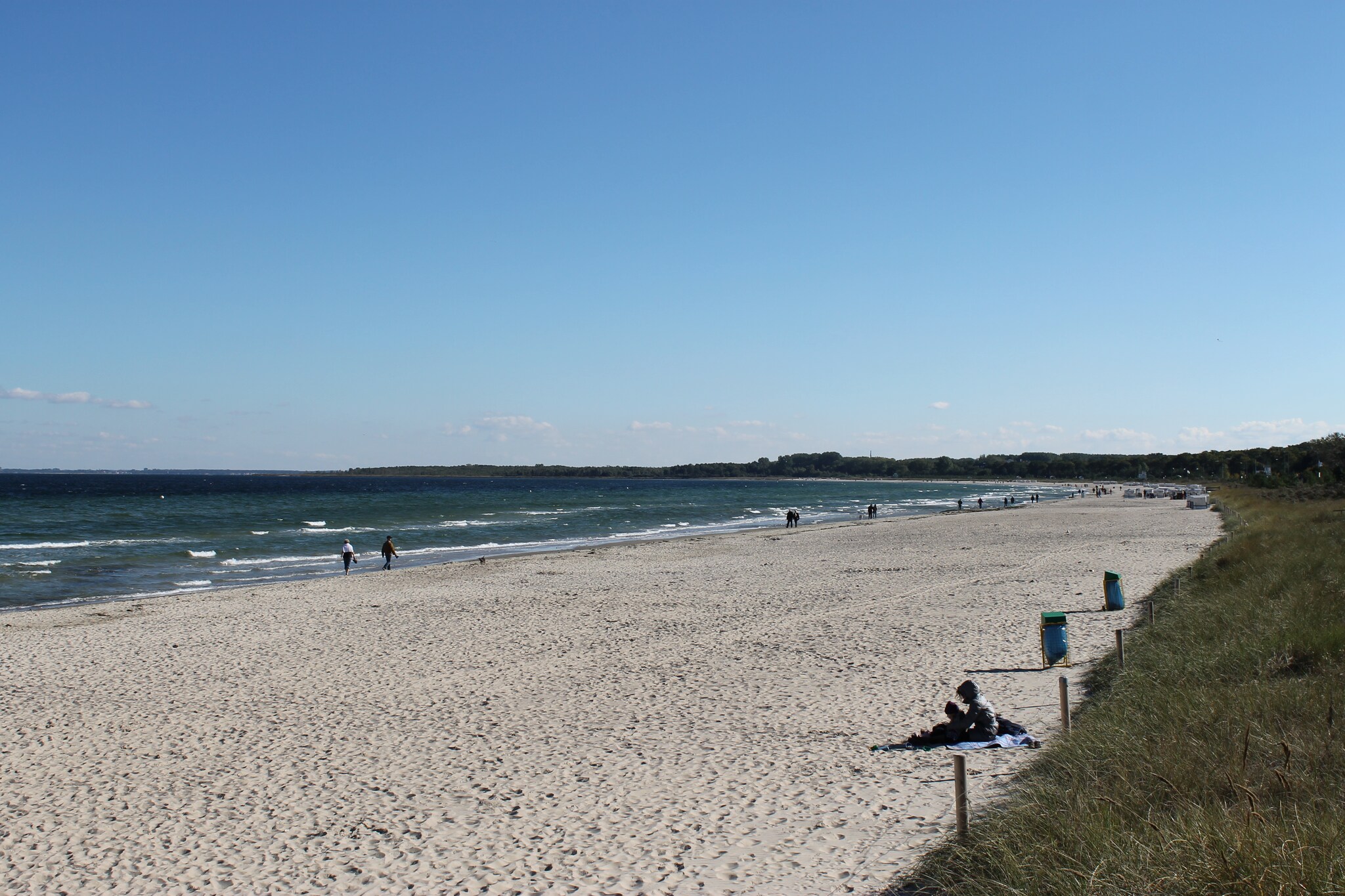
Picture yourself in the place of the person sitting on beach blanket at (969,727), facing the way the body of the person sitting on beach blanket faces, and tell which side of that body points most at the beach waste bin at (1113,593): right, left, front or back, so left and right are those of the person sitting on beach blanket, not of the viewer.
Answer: right

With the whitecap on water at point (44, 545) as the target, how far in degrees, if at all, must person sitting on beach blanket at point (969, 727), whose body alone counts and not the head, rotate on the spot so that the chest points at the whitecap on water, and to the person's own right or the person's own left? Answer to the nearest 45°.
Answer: approximately 45° to the person's own right

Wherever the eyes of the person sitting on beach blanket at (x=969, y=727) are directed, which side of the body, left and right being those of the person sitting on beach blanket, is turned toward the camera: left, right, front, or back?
left

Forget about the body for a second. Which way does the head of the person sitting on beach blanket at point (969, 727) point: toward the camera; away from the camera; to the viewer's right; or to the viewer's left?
to the viewer's left

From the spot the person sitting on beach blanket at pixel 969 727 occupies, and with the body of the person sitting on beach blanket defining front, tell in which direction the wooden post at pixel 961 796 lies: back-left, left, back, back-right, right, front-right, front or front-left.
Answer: left

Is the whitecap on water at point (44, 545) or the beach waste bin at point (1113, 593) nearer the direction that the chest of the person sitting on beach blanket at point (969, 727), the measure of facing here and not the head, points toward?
the whitecap on water
